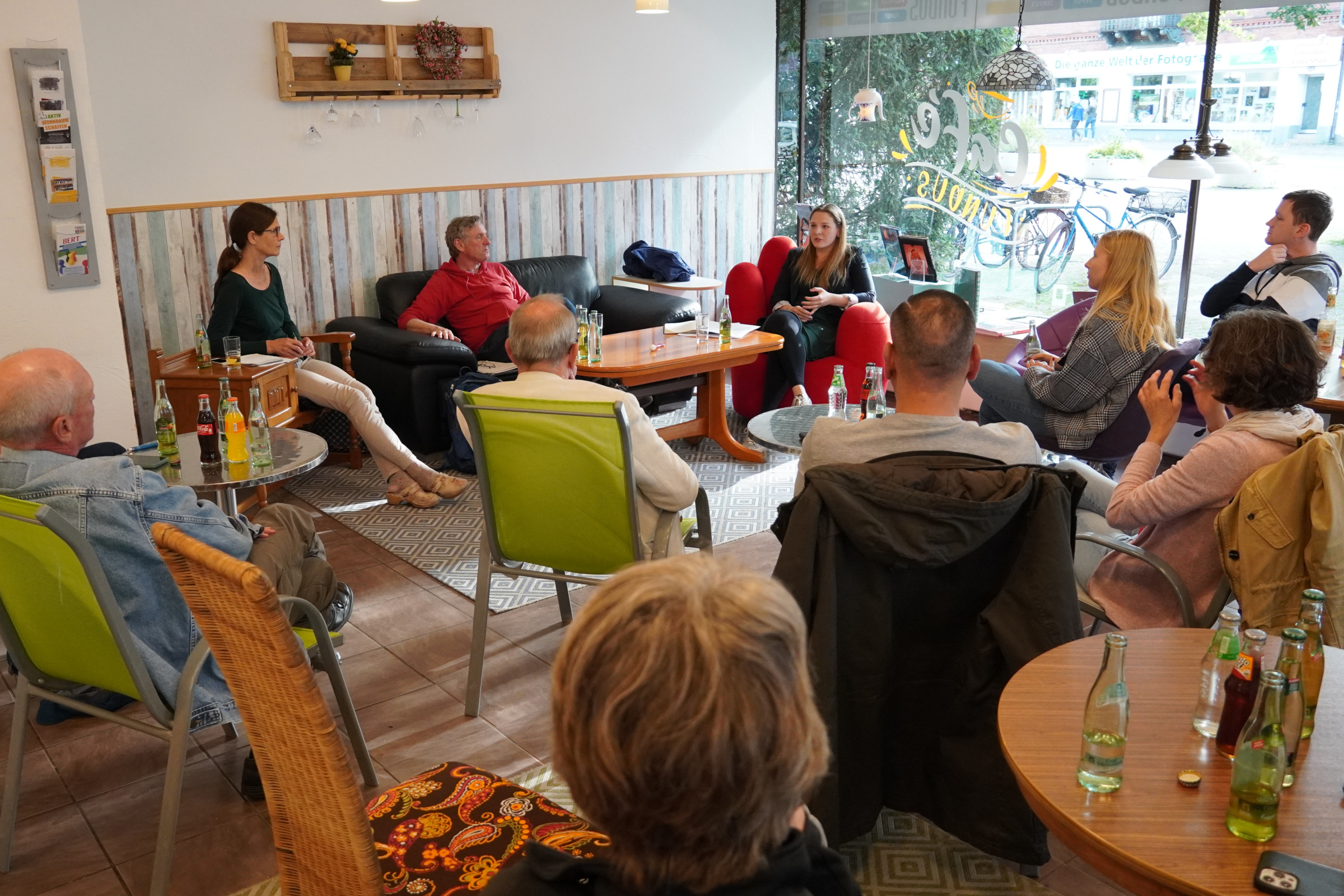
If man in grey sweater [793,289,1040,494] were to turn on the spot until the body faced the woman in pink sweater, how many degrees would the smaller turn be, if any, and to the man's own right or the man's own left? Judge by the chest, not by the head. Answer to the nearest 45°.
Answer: approximately 45° to the man's own right

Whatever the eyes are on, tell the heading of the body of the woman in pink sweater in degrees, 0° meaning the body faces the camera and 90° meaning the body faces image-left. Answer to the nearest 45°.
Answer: approximately 135°

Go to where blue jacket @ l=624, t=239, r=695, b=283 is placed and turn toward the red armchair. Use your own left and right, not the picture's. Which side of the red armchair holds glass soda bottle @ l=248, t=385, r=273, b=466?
right

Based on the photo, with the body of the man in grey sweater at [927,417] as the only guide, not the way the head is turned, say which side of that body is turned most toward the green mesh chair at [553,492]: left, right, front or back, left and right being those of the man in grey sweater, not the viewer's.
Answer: left

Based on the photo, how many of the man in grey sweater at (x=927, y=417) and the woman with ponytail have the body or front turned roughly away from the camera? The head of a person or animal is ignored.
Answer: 1

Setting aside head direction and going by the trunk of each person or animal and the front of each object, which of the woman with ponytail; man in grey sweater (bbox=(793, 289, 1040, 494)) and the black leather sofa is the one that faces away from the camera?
the man in grey sweater

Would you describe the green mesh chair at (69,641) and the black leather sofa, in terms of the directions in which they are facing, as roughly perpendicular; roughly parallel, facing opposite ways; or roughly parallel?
roughly perpendicular

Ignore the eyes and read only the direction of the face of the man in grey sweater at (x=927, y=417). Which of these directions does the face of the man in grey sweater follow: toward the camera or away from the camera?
away from the camera

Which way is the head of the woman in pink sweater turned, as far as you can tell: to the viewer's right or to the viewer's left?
to the viewer's left

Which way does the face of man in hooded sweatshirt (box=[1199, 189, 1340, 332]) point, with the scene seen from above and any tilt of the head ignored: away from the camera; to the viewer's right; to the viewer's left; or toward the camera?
to the viewer's left

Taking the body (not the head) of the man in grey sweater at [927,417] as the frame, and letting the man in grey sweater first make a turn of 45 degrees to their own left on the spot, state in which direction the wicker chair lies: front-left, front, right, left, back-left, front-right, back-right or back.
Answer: left

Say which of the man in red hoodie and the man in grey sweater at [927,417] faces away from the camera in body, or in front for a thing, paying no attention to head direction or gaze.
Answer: the man in grey sweater
